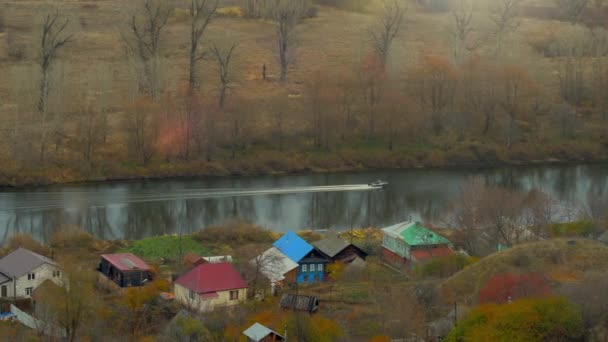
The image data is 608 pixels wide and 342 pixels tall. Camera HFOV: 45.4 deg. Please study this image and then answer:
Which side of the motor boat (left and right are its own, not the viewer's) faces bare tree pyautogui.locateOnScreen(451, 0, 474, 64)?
left

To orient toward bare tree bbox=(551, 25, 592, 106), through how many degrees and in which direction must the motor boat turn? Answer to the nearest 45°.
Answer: approximately 45° to its left

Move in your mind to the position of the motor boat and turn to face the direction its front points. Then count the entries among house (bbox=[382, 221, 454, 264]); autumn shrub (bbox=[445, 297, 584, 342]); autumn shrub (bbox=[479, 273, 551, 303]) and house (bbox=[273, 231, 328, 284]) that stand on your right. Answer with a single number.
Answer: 4

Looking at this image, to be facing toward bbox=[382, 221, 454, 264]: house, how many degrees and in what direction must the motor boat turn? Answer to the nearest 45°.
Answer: approximately 90° to its right

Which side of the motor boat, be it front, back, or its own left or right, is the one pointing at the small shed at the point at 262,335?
right

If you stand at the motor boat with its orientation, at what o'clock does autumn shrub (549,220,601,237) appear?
The autumn shrub is roughly at 2 o'clock from the motor boat.

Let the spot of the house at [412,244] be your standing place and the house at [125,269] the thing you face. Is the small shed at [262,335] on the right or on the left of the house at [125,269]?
left

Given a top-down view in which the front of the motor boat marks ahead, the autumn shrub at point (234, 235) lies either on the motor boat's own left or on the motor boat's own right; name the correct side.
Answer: on the motor boat's own right

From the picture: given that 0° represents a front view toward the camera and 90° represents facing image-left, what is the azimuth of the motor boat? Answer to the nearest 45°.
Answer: approximately 270°

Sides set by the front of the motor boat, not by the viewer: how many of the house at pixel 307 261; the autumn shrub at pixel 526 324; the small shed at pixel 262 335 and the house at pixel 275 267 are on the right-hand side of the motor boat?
4

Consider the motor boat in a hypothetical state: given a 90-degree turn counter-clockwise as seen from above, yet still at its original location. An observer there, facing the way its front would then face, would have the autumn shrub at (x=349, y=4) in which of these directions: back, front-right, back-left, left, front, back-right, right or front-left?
front

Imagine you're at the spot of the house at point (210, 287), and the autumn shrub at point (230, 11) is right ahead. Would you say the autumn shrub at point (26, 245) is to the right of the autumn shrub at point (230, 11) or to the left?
left

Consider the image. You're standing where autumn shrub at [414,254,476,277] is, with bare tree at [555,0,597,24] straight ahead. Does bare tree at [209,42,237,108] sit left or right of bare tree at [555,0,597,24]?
left

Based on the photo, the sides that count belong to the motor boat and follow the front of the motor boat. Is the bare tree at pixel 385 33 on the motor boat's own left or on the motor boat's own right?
on the motor boat's own left
